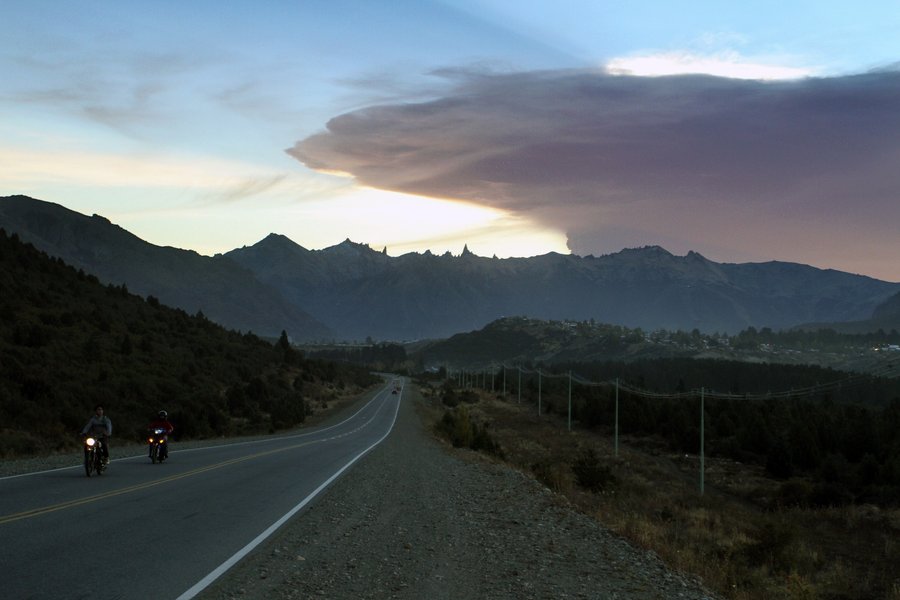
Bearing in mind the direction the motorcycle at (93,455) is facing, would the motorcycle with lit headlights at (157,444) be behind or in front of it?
behind

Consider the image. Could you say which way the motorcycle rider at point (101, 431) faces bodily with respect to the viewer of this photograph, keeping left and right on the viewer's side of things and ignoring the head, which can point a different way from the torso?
facing the viewer and to the left of the viewer
